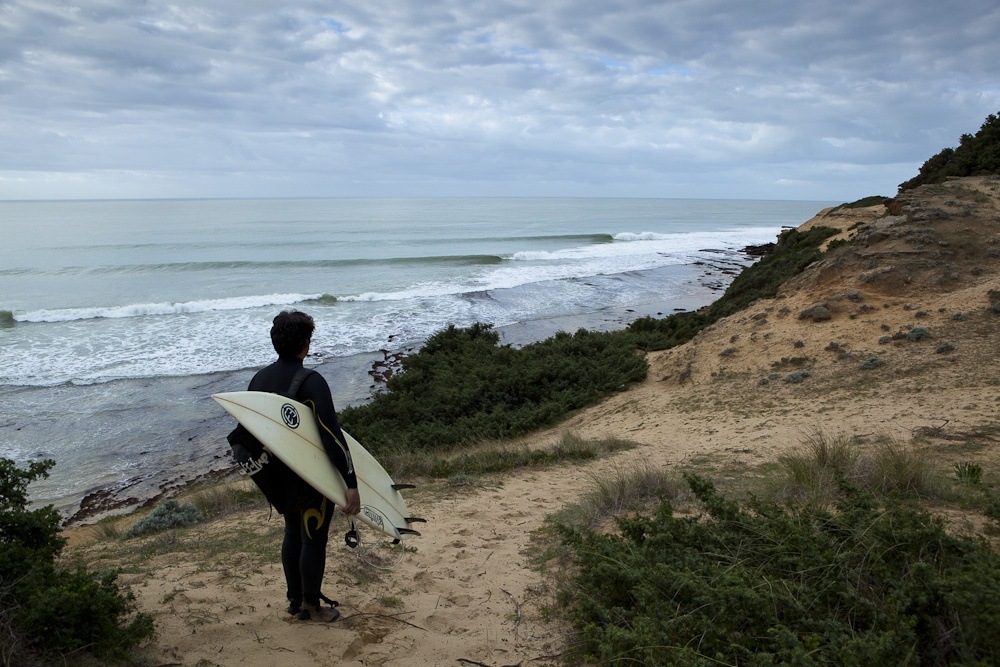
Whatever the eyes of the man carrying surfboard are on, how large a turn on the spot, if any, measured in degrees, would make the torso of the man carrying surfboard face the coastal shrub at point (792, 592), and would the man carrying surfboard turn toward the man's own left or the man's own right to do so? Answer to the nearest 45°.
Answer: approximately 90° to the man's own right

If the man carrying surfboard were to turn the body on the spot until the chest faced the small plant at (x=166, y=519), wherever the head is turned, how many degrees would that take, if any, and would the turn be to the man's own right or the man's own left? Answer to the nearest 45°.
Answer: approximately 45° to the man's own left

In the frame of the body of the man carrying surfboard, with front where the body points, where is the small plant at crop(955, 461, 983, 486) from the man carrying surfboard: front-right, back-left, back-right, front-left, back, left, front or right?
front-right

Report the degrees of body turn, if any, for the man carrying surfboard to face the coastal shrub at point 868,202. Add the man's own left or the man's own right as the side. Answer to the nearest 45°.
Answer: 0° — they already face it

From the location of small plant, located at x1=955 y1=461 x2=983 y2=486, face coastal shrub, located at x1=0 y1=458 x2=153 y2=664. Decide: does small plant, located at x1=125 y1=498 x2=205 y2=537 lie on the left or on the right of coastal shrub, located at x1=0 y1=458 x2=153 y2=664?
right

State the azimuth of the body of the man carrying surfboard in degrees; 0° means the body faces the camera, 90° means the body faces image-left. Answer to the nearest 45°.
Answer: approximately 225°
